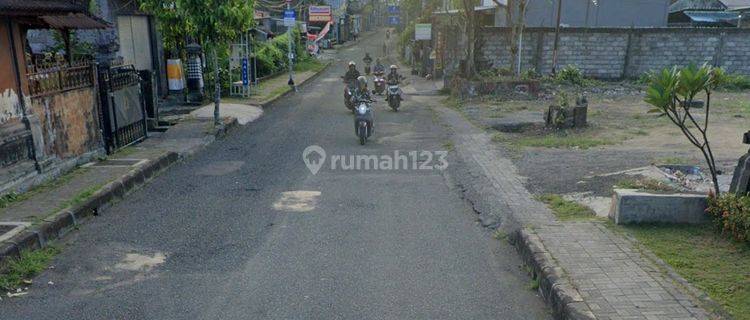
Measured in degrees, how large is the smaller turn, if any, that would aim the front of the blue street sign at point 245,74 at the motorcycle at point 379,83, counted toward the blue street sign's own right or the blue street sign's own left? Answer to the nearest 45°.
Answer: approximately 90° to the blue street sign's own left

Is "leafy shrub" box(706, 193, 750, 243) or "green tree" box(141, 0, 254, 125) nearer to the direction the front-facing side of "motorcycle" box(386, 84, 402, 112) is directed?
the leafy shrub

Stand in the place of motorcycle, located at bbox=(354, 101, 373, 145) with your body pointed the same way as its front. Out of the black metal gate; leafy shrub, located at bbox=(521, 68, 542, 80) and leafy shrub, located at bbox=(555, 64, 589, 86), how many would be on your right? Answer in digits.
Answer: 1

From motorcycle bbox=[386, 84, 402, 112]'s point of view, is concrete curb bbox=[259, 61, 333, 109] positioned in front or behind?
behind

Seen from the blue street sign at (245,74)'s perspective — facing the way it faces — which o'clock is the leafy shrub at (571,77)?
The leafy shrub is roughly at 9 o'clock from the blue street sign.

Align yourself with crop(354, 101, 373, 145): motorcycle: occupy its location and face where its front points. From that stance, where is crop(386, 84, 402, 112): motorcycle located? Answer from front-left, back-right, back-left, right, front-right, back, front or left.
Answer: back

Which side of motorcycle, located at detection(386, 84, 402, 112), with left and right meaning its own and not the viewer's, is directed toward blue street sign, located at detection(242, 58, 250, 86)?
right

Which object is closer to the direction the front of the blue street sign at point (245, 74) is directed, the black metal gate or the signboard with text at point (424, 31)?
the black metal gate

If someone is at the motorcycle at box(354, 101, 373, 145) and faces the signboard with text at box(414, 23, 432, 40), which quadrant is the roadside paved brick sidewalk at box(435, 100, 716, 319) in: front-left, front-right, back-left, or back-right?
back-right

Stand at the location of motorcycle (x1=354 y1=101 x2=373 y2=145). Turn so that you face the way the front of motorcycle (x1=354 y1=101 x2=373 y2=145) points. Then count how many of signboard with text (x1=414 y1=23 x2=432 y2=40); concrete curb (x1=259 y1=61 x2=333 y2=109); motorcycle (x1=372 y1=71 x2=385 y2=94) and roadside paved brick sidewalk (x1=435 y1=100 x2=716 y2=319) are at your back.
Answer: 3

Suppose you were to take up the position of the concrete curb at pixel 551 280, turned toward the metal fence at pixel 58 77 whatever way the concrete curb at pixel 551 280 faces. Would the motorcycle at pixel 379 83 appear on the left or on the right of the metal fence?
right

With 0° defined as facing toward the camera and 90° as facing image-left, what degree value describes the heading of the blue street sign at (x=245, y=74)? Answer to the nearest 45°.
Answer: approximately 0°

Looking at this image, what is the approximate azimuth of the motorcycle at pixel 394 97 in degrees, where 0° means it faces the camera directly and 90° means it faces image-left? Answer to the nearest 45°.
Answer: approximately 0°

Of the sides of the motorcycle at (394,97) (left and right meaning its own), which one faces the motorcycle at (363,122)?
front

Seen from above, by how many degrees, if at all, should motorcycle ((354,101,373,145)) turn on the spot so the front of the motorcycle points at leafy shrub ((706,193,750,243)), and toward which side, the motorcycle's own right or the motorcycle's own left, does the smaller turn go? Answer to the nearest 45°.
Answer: approximately 45° to the motorcycle's own left

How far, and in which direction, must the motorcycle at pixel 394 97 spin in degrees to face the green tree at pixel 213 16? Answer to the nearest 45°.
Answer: approximately 45° to its right
